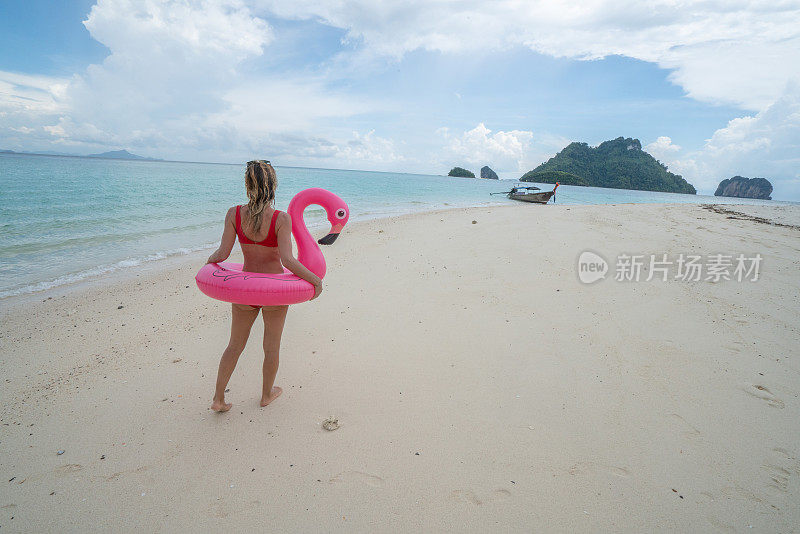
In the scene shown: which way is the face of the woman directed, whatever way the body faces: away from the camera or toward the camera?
away from the camera

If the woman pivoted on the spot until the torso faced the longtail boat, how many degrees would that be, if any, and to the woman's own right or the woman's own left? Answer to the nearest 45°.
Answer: approximately 45° to the woman's own right

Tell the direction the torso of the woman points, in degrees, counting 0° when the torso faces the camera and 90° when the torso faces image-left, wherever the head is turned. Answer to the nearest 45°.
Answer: approximately 180°
